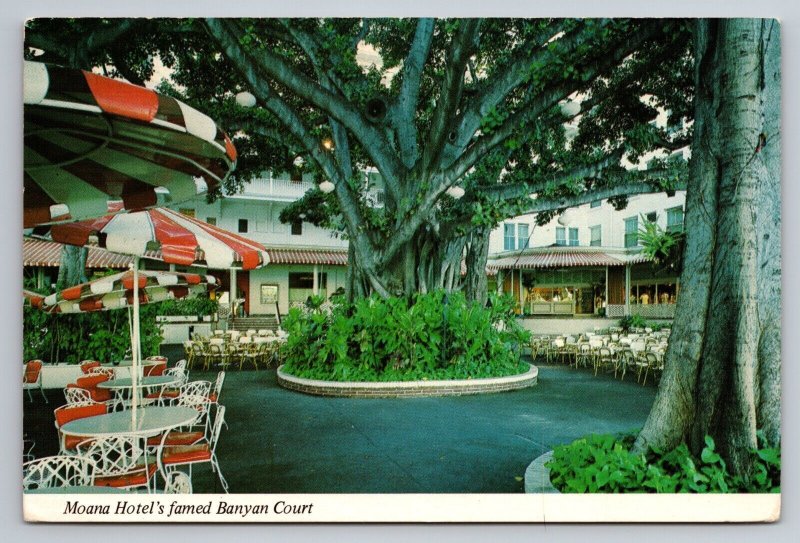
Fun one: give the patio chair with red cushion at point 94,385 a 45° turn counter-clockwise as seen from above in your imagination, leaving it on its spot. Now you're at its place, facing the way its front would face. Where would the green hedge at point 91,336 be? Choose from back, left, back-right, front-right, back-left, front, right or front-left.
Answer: left

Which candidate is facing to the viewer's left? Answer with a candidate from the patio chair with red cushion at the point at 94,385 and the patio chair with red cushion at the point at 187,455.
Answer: the patio chair with red cushion at the point at 187,455

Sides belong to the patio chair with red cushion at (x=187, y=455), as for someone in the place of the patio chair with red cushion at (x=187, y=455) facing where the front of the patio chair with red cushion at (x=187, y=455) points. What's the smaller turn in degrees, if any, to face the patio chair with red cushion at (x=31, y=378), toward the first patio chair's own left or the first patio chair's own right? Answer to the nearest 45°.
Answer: approximately 45° to the first patio chair's own right

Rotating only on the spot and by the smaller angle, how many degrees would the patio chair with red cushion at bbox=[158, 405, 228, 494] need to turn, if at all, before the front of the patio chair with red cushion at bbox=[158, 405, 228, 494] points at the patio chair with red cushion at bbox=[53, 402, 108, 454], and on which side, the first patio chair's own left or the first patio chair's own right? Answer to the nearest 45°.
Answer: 0° — it already faces it

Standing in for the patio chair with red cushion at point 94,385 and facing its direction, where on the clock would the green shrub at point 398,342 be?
The green shrub is roughly at 10 o'clock from the patio chair with red cushion.

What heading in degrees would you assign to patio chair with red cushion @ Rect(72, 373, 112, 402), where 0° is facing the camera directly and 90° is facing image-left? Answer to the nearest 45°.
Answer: approximately 315°

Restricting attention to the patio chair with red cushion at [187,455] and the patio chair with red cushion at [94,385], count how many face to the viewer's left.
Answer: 1

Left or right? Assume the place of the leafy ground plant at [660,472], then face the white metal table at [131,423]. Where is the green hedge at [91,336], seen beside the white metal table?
right

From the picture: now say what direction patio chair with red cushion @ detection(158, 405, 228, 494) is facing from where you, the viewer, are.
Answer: facing to the left of the viewer

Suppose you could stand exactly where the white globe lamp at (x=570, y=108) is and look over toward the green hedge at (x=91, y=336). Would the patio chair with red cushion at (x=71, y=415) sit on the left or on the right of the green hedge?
left

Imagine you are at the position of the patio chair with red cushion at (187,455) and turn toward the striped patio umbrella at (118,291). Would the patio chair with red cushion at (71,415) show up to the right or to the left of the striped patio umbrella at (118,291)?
left
